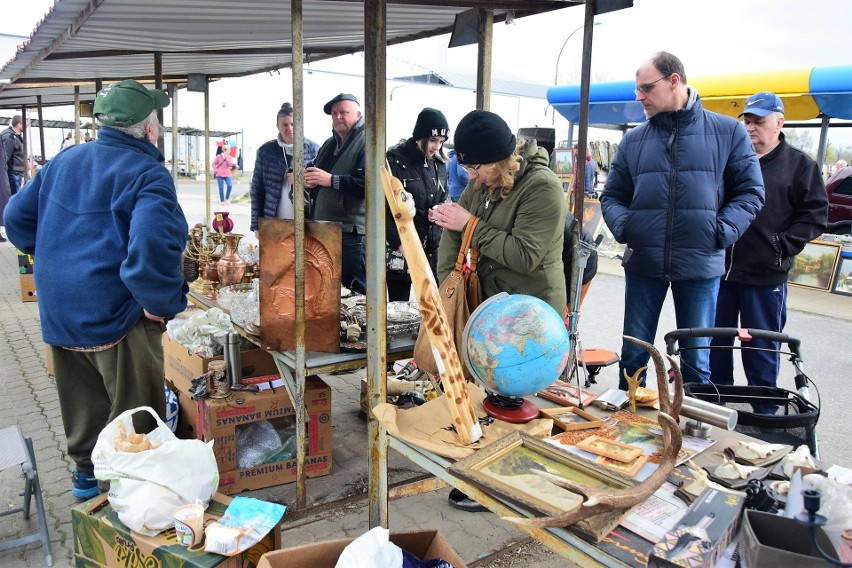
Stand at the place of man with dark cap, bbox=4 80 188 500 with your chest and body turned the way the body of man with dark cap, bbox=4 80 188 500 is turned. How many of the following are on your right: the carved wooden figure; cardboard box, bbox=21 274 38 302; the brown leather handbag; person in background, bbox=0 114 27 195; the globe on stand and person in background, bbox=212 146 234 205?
3

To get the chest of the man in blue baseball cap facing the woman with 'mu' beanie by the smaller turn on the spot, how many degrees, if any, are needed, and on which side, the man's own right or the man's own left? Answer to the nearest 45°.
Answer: approximately 45° to the man's own right

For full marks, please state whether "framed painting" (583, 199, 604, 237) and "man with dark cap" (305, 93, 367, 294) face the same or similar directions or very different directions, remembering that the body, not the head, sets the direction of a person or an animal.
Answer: same or similar directions

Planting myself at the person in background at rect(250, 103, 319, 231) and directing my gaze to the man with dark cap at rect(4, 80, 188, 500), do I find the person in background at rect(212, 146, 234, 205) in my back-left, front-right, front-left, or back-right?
back-right

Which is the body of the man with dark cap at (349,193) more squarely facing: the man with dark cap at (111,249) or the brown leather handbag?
the man with dark cap

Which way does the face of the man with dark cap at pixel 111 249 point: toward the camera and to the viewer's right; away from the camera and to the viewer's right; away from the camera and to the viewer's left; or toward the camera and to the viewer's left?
away from the camera and to the viewer's right

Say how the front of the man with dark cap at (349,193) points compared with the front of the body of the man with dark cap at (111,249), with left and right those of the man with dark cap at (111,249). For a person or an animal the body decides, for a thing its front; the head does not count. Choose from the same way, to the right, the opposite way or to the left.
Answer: the opposite way

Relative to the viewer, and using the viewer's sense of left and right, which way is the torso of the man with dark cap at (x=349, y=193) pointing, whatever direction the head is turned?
facing the viewer and to the left of the viewer

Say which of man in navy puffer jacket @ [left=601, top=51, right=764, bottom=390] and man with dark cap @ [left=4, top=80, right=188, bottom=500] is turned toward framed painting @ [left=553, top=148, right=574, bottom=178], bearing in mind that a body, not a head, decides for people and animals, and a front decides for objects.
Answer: the man with dark cap

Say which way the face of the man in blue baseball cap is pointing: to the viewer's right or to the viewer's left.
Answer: to the viewer's left

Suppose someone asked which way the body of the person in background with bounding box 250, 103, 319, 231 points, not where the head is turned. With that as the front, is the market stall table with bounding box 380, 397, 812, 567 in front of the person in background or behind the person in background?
in front

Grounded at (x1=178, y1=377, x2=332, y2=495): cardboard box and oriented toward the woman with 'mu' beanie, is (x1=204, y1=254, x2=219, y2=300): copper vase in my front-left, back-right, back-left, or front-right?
front-left

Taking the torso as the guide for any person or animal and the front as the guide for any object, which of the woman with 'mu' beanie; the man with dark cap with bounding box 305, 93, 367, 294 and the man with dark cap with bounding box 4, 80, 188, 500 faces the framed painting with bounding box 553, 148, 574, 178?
the man with dark cap with bounding box 4, 80, 188, 500

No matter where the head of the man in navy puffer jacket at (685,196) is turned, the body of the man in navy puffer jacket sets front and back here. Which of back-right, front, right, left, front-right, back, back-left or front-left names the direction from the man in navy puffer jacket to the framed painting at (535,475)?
front

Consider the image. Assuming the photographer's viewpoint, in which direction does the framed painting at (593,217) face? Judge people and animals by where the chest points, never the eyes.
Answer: facing the viewer
